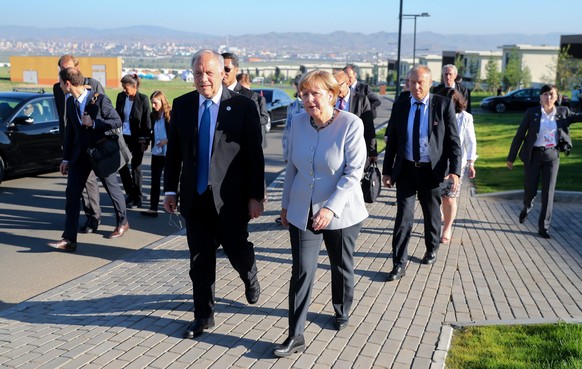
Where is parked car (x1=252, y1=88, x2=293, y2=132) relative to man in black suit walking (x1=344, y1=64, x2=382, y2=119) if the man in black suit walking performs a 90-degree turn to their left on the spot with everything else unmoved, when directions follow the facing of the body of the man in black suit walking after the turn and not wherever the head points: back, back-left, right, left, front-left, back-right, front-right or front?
back-left

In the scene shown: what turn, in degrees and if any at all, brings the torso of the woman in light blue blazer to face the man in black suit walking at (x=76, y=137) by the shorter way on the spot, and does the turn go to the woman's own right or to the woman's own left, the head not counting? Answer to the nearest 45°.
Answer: approximately 90° to the woman's own right

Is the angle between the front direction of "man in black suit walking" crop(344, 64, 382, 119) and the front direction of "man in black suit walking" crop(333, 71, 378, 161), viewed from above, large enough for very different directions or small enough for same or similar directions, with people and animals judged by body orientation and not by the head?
same or similar directions

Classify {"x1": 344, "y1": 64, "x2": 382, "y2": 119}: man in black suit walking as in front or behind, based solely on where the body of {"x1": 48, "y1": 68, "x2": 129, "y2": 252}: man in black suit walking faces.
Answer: behind

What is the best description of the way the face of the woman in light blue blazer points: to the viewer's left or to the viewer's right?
to the viewer's left

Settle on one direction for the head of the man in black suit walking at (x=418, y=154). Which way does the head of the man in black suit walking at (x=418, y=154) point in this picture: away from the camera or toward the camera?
toward the camera

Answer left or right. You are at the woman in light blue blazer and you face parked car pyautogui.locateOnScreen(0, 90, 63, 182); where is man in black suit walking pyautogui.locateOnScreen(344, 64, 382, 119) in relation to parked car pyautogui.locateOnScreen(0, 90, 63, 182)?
right

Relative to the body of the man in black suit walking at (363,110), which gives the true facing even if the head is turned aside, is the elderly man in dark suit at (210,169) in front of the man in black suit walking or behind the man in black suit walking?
in front

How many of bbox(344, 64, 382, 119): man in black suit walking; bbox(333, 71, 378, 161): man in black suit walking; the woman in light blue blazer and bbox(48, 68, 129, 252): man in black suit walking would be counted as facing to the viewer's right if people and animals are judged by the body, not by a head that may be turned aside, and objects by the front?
0

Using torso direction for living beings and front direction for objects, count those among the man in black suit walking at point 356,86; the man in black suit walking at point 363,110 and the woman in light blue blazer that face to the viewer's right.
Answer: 0

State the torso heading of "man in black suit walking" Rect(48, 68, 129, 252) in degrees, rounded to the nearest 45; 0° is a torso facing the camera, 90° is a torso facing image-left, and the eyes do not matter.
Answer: approximately 45°

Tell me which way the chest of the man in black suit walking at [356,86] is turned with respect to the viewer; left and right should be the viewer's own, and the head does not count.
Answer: facing the viewer and to the left of the viewer

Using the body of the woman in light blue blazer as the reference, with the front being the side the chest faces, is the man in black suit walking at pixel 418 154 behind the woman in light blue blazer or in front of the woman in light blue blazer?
behind

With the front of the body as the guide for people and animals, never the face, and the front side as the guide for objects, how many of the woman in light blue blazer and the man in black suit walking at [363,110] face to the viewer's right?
0
